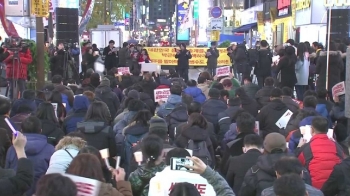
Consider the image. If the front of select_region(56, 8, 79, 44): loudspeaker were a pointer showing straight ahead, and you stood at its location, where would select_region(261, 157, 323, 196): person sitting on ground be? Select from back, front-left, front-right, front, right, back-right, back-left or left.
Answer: front

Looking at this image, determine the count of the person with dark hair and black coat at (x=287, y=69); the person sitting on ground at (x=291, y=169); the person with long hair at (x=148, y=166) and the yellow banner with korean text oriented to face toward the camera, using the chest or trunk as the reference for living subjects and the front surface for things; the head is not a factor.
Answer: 1

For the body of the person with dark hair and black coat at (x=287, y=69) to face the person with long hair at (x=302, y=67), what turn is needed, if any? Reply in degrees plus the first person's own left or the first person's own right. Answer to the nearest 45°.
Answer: approximately 90° to the first person's own right

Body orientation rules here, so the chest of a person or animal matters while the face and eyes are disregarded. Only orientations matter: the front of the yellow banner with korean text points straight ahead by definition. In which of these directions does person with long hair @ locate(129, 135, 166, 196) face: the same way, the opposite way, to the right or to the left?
the opposite way

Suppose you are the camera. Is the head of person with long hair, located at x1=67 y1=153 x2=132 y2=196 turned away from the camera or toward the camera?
away from the camera

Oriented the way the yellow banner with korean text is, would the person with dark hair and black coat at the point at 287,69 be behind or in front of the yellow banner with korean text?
in front

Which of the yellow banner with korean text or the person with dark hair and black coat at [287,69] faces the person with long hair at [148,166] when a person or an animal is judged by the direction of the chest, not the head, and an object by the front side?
the yellow banner with korean text

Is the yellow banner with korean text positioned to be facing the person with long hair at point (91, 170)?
yes

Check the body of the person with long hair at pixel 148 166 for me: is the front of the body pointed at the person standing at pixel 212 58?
yes

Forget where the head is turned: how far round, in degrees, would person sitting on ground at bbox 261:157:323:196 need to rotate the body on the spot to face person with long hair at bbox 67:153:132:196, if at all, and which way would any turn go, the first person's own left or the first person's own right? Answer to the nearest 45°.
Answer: approximately 135° to the first person's own left

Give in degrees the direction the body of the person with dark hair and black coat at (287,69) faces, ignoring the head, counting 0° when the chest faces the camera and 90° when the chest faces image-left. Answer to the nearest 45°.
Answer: approximately 135°

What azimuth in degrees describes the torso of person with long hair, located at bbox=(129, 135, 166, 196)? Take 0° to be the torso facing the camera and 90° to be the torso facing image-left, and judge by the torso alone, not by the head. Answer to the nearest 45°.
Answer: approximately 180°

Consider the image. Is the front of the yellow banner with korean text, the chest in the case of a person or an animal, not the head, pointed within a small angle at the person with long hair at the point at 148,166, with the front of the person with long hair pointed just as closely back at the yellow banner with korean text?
yes

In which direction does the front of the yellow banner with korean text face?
toward the camera

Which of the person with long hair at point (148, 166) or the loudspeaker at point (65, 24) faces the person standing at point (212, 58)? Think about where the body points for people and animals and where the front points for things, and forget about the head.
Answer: the person with long hair

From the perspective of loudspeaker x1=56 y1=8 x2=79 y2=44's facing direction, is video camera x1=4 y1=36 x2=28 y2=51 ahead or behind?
ahead

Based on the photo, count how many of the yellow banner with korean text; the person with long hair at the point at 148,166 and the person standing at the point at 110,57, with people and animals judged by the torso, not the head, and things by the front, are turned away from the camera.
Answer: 1

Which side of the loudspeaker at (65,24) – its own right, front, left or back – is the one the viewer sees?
front
